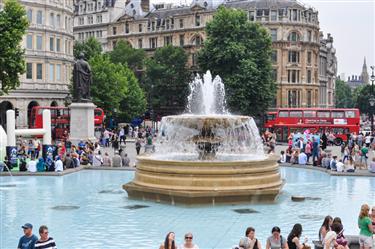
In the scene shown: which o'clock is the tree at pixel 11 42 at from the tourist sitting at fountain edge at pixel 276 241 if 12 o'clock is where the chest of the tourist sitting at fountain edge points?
The tree is roughly at 5 o'clock from the tourist sitting at fountain edge.

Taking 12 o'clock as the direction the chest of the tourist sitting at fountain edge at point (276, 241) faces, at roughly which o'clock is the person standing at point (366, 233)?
The person standing is roughly at 8 o'clock from the tourist sitting at fountain edge.

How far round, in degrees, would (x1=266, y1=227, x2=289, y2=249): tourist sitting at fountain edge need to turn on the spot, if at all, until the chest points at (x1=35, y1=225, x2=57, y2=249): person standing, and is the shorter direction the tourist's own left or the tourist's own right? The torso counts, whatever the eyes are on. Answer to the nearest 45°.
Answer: approximately 90° to the tourist's own right

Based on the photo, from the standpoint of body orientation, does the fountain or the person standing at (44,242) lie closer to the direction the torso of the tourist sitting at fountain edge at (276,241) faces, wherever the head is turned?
the person standing

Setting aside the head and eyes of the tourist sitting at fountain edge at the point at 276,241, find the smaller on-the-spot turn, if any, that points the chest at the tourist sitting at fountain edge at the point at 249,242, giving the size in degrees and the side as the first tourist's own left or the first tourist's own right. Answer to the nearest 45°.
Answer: approximately 90° to the first tourist's own right
